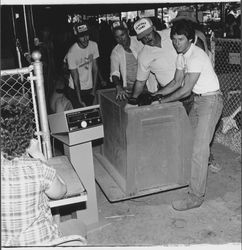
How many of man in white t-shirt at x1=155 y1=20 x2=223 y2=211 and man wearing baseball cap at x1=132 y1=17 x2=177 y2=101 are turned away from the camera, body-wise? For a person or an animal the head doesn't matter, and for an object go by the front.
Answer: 0

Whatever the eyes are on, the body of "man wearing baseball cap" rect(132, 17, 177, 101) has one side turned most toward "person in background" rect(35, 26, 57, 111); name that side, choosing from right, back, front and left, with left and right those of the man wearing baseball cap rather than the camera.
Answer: right

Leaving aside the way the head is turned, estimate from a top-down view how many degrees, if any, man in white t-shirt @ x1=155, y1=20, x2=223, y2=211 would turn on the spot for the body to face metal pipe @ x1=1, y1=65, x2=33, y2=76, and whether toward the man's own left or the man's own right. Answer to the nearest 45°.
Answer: approximately 45° to the man's own left

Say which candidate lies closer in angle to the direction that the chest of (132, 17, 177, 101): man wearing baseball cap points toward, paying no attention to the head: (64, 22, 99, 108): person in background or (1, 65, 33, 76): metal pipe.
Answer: the metal pipe

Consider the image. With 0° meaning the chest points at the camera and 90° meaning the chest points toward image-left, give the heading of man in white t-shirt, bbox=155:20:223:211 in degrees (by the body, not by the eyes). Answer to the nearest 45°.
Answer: approximately 90°

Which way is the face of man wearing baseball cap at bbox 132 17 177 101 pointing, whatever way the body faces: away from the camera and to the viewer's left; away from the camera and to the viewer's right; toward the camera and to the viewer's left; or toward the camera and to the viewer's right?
toward the camera and to the viewer's left

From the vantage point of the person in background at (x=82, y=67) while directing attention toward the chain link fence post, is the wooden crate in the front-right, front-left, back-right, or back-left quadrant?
front-left

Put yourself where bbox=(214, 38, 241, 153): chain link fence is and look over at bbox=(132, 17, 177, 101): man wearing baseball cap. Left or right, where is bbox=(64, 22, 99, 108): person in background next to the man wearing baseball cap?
right

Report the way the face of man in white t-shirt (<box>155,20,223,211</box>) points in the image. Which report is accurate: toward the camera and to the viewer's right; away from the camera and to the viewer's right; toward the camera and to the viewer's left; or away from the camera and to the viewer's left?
toward the camera and to the viewer's left

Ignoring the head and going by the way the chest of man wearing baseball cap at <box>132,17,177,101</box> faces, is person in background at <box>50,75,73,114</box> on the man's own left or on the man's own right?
on the man's own right

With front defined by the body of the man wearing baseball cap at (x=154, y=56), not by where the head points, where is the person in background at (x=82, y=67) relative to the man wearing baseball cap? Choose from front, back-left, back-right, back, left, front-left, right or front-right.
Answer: right

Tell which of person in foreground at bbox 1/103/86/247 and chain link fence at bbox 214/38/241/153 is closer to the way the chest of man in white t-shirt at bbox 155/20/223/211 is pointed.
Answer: the person in foreground

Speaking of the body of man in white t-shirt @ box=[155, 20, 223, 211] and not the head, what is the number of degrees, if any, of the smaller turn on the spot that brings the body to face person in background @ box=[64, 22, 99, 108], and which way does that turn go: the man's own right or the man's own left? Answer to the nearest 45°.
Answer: approximately 45° to the man's own right

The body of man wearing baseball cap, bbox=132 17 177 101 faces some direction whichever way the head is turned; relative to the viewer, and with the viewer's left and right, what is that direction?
facing the viewer and to the left of the viewer

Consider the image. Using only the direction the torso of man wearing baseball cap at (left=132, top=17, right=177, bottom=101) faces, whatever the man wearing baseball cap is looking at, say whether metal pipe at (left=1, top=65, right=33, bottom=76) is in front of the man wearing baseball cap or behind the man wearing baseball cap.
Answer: in front

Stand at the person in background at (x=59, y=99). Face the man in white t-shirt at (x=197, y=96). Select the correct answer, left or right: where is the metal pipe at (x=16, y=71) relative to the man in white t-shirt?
right

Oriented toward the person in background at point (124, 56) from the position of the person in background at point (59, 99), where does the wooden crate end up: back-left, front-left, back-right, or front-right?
front-right

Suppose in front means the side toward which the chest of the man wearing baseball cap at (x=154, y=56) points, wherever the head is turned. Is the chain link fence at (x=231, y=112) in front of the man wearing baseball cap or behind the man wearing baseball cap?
behind
